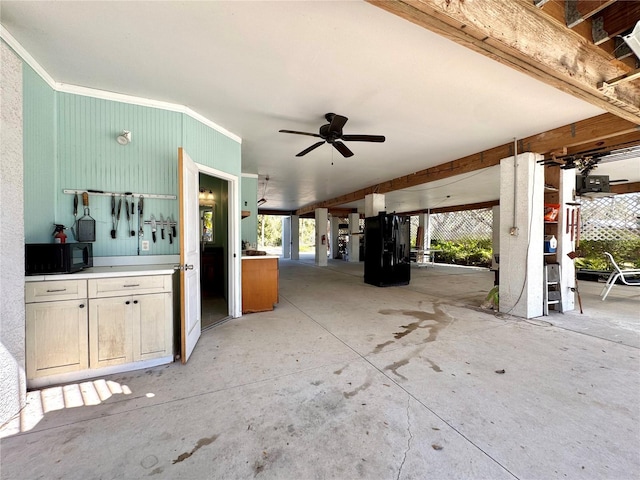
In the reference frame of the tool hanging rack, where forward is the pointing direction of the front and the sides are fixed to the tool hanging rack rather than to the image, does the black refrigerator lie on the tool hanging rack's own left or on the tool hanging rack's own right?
on the tool hanging rack's own left

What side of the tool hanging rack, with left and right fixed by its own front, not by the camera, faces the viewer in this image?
front

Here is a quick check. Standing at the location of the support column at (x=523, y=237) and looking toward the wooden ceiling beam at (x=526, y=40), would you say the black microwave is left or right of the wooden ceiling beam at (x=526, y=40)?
right

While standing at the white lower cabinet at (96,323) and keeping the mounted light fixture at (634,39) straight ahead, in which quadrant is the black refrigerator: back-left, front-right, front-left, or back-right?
front-left

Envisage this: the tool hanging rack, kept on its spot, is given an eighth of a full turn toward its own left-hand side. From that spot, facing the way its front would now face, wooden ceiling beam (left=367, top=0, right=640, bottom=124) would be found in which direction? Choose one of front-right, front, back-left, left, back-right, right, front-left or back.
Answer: front

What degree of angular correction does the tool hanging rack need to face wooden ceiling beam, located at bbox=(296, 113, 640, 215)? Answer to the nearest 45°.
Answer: approximately 45° to its left

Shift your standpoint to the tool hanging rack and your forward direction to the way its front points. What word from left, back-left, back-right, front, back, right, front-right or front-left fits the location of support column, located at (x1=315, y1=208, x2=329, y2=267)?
back-left

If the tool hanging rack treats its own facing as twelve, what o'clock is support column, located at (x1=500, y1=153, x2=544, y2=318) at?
The support column is roughly at 10 o'clock from the tool hanging rack.

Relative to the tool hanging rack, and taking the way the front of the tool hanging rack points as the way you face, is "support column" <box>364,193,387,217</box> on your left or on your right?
on your left
